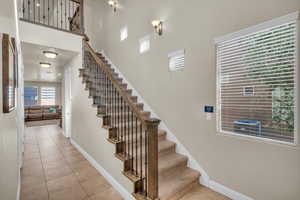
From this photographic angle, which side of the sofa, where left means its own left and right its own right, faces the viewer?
front

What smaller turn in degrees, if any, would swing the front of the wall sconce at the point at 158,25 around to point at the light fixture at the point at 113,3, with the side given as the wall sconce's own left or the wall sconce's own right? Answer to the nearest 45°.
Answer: approximately 90° to the wall sconce's own right

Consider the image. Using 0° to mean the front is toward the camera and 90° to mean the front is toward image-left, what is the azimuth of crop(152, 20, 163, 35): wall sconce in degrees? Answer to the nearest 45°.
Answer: approximately 45°

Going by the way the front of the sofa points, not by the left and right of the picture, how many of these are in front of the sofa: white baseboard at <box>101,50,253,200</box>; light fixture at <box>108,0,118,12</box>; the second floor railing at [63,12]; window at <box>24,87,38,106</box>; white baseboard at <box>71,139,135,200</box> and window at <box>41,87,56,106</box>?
4

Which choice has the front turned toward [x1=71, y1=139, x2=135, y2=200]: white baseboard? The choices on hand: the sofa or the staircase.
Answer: the sofa

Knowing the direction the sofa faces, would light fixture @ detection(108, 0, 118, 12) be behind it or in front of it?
in front

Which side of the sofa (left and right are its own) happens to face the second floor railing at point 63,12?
front

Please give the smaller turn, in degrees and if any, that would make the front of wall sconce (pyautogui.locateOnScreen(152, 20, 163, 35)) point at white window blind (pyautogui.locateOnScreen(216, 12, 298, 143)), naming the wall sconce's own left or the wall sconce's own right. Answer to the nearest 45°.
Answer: approximately 90° to the wall sconce's own left

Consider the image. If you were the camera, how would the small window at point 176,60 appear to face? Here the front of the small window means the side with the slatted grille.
facing the viewer and to the left of the viewer

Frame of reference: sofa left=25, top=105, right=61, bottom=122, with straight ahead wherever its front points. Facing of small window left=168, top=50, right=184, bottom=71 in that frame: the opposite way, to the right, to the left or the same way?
to the right

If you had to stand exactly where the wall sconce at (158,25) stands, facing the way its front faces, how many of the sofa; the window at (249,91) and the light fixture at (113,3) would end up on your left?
1
